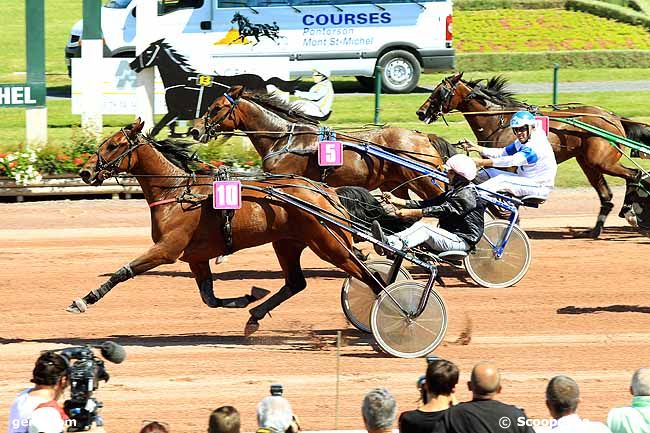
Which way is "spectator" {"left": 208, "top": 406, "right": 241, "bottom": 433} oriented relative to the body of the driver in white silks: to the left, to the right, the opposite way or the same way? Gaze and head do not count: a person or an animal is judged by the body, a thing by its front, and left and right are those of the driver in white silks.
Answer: to the right

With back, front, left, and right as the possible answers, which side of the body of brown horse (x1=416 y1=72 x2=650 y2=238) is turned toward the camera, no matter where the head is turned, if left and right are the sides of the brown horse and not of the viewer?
left

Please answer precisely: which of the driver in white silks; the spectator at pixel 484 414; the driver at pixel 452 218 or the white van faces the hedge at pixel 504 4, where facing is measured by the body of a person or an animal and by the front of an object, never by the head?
the spectator

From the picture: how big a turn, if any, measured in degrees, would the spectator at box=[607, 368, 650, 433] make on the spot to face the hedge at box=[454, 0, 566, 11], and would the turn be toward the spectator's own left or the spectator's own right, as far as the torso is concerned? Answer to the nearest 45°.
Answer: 0° — they already face it

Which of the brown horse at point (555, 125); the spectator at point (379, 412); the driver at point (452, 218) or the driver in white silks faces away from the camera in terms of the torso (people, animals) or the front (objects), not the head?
the spectator

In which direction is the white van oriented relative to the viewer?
to the viewer's left

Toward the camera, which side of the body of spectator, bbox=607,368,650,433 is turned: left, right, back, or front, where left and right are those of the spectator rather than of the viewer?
back

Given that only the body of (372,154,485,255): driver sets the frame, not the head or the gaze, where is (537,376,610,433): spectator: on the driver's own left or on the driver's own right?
on the driver's own left

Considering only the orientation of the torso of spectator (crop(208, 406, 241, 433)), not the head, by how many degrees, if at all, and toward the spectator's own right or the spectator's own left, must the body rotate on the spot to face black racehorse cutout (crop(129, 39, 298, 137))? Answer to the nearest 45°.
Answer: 0° — they already face it

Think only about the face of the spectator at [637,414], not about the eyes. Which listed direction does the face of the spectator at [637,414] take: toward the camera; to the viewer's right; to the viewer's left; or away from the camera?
away from the camera

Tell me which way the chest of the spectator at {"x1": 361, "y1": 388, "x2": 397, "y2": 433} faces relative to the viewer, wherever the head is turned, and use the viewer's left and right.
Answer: facing away from the viewer

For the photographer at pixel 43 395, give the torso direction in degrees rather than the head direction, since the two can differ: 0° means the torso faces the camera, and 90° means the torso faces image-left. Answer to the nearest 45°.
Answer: approximately 225°

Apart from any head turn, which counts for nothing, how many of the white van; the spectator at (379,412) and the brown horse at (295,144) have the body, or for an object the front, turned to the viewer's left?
2

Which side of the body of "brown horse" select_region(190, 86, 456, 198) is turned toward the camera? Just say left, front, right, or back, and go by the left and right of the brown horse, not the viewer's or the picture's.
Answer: left

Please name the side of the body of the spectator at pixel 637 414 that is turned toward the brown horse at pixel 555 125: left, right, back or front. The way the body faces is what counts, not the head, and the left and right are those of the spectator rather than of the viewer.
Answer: front

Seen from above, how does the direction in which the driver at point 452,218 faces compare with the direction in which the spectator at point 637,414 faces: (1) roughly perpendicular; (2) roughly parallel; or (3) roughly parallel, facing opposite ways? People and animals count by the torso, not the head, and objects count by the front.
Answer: roughly perpendicular

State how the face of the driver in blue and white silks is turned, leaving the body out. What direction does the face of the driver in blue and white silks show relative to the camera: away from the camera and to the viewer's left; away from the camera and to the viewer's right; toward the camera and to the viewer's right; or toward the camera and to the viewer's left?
toward the camera and to the viewer's left

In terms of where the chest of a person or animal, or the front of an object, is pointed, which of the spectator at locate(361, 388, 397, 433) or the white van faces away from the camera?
the spectator

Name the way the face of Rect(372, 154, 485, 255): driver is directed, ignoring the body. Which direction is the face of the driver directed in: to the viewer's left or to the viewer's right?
to the viewer's left

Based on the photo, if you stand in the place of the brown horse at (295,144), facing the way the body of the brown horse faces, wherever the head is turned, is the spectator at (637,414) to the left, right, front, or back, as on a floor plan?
left
